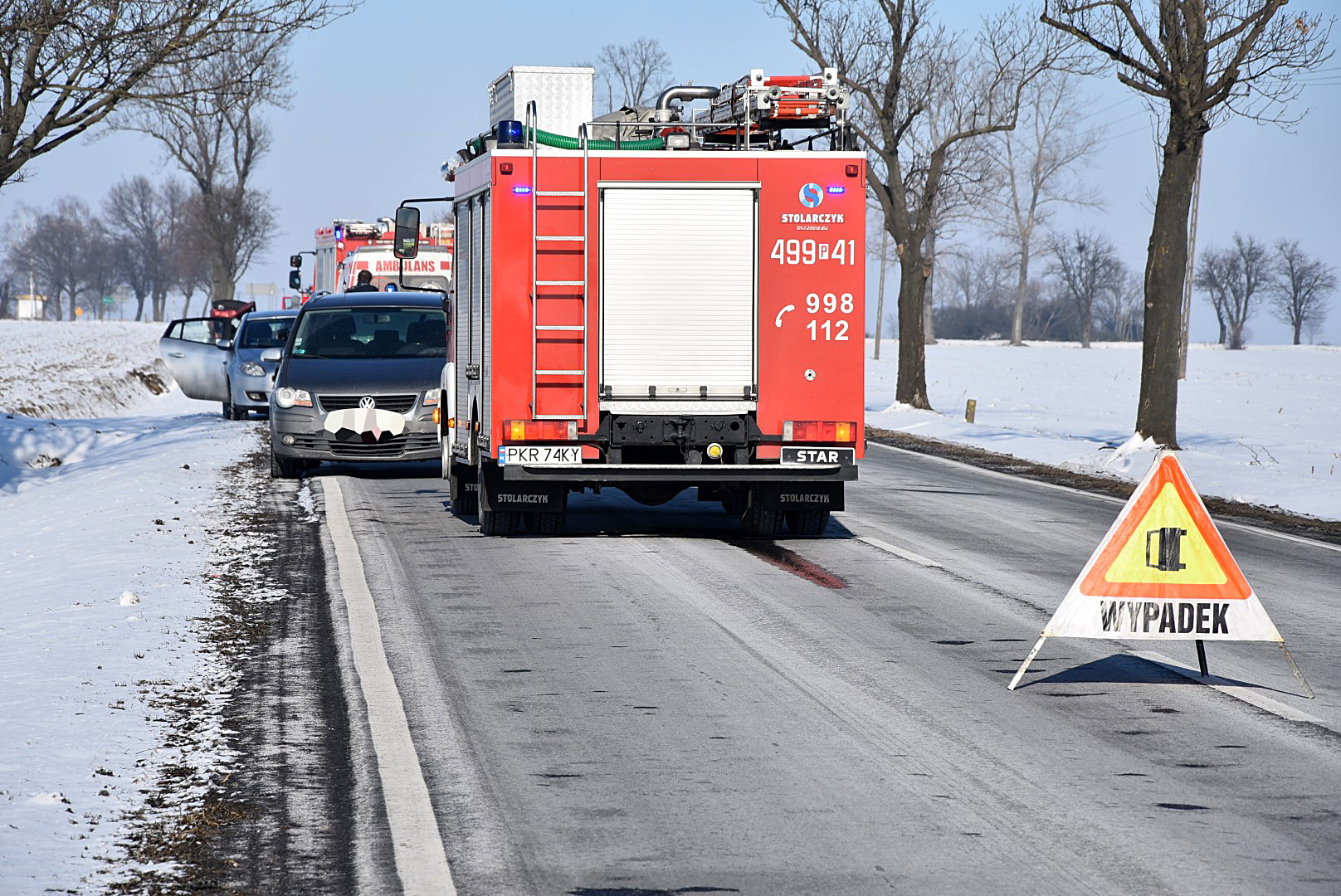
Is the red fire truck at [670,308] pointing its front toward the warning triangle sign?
no

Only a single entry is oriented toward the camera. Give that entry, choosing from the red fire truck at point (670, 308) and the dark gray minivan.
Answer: the dark gray minivan

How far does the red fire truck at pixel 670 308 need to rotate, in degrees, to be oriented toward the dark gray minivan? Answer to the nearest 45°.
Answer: approximately 45° to its left

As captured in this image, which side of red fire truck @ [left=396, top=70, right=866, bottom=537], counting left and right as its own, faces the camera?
back

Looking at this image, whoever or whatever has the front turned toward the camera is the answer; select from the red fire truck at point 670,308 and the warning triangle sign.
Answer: the warning triangle sign

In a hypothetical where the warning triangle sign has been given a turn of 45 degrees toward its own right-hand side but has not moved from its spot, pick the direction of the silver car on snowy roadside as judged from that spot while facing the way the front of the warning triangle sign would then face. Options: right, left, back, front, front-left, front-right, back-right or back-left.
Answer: right

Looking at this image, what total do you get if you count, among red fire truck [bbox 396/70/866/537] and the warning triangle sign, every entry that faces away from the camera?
1

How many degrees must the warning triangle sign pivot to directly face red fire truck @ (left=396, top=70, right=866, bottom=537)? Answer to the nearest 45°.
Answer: approximately 135° to its right

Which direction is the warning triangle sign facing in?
toward the camera

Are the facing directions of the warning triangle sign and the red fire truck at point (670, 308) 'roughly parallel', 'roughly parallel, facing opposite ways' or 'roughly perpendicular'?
roughly parallel, facing opposite ways

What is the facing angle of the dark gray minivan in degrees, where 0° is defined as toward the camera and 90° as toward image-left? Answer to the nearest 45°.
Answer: approximately 0°

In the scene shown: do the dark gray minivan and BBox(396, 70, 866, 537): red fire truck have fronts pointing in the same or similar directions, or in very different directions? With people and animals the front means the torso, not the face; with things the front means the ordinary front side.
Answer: very different directions

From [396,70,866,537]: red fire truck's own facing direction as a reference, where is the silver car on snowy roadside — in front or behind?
in front

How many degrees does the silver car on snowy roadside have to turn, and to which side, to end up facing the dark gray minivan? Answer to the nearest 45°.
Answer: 0° — it already faces it

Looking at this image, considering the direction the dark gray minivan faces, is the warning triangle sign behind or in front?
in front

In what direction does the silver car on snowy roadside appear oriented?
toward the camera
